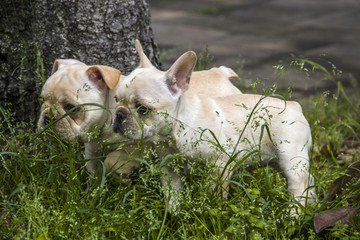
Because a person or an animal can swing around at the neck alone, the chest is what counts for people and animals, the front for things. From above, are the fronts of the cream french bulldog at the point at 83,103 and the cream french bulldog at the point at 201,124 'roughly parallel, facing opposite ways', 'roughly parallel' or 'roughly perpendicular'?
roughly parallel

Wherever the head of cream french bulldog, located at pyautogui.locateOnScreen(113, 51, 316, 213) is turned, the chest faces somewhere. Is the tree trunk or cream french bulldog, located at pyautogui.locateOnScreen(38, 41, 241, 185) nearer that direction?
the cream french bulldog

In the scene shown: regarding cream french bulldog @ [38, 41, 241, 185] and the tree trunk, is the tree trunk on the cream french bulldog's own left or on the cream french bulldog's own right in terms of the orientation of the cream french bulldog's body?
on the cream french bulldog's own right

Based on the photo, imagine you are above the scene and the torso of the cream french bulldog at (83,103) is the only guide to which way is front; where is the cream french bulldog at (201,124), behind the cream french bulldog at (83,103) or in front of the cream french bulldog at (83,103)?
behind

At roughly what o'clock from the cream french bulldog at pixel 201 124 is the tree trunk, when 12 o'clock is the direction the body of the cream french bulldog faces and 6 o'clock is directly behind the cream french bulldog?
The tree trunk is roughly at 1 o'clock from the cream french bulldog.

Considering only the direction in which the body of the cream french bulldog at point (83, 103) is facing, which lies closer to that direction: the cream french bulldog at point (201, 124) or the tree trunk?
the tree trunk

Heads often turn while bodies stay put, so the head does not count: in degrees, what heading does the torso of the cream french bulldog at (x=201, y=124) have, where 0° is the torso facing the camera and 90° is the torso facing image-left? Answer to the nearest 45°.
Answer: approximately 90°

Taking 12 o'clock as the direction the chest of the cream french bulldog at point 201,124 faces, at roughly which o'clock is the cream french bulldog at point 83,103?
the cream french bulldog at point 83,103 is roughly at 12 o'clock from the cream french bulldog at point 201,124.

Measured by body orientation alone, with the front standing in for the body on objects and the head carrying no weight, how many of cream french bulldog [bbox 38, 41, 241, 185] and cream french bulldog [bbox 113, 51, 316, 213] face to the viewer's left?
2

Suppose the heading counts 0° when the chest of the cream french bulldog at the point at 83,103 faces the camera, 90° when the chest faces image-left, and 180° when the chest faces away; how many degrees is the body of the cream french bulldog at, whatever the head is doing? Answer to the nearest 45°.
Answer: approximately 90°
